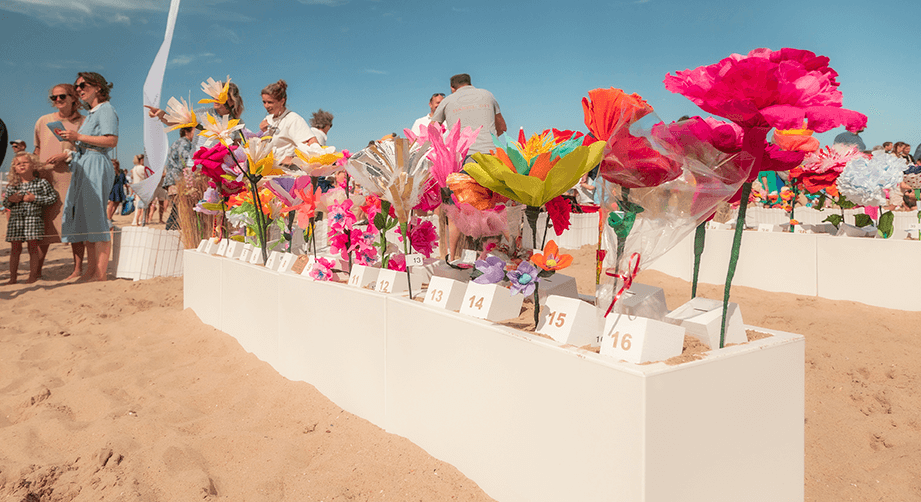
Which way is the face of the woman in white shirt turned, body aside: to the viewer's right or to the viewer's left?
to the viewer's left

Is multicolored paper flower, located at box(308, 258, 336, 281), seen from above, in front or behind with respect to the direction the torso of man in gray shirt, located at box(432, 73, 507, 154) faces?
behind

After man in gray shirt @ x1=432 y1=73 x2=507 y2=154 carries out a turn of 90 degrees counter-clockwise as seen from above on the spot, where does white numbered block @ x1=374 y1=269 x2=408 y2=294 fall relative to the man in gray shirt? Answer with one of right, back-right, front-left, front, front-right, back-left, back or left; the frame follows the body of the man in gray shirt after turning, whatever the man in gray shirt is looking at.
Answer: left

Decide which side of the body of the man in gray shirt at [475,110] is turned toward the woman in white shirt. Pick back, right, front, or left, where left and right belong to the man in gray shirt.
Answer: left

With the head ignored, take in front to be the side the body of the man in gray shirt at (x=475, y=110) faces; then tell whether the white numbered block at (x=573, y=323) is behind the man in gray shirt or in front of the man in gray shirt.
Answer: behind

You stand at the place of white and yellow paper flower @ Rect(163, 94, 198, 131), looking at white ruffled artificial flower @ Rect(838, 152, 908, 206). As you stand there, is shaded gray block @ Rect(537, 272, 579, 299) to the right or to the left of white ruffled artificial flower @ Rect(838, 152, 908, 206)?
right

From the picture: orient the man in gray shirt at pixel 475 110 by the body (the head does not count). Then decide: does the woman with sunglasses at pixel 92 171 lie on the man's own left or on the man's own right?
on the man's own left

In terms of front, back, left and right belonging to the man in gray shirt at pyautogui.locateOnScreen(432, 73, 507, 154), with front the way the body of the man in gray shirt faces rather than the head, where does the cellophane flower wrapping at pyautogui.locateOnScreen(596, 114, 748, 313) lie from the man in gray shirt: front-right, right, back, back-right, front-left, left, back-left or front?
back

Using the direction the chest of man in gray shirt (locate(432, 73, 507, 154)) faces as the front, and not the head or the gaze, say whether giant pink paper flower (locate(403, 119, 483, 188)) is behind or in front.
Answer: behind

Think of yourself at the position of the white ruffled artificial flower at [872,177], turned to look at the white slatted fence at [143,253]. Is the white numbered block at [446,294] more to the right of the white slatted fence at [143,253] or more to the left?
left

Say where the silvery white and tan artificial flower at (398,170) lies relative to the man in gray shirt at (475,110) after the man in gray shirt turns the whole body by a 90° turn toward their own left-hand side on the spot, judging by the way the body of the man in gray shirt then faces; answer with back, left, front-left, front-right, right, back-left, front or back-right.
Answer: left

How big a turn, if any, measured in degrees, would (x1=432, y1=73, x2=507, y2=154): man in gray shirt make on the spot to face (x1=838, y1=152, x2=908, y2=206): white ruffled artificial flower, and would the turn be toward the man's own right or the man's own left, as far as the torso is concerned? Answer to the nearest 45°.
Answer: approximately 90° to the man's own right

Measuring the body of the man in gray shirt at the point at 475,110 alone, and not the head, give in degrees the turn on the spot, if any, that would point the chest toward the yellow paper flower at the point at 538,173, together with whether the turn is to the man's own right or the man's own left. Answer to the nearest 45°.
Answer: approximately 180°

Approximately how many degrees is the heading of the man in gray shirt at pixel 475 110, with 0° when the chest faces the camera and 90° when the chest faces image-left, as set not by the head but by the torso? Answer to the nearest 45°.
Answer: approximately 180°

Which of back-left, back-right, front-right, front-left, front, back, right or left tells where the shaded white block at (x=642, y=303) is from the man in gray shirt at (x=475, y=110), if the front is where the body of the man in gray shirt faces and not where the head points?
back

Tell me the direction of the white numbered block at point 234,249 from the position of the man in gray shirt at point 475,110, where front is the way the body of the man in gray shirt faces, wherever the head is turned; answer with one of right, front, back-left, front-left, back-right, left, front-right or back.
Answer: left

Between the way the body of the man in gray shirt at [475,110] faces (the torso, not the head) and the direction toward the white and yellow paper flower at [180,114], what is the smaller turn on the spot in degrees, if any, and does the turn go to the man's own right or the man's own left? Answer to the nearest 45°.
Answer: approximately 135° to the man's own left
